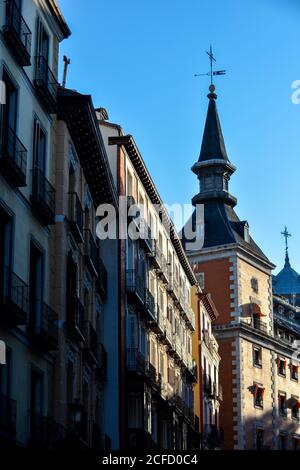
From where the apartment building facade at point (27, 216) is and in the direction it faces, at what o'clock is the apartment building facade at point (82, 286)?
the apartment building facade at point (82, 286) is roughly at 8 o'clock from the apartment building facade at point (27, 216).

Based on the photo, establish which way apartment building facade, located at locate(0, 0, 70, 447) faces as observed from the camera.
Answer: facing the viewer and to the right of the viewer

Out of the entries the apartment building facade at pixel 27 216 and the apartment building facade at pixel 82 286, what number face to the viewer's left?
0

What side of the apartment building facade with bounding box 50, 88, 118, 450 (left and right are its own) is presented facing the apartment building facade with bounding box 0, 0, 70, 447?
right

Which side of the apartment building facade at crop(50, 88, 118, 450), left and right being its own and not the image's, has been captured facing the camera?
right
